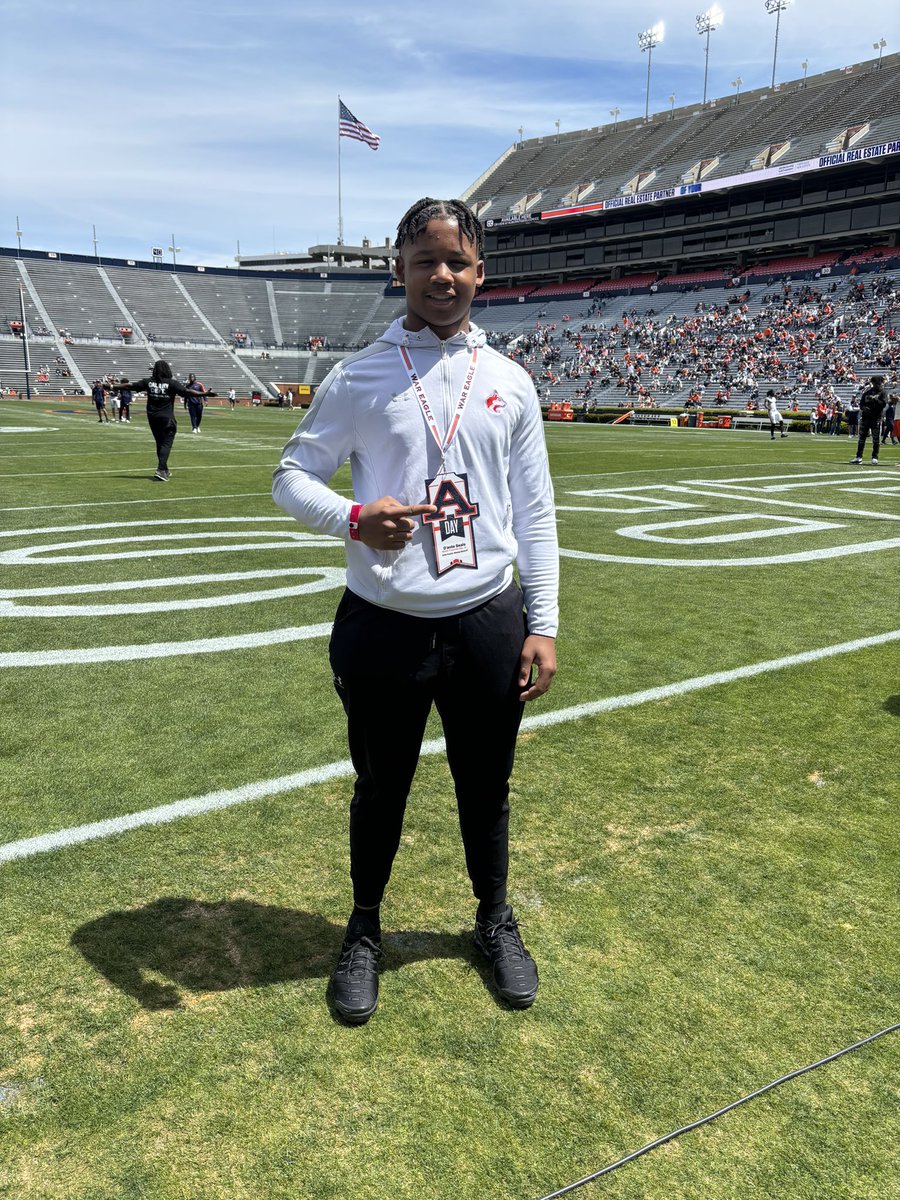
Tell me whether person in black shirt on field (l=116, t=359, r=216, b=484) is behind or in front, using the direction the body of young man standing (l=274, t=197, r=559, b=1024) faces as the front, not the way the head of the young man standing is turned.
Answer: behind

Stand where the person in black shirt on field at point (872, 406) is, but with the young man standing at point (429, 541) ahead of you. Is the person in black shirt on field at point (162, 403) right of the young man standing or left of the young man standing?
right

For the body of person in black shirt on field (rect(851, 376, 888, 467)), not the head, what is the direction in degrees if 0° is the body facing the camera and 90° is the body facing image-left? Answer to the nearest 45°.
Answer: approximately 45°

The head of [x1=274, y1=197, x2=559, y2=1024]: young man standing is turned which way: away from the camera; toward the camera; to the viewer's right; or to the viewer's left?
toward the camera

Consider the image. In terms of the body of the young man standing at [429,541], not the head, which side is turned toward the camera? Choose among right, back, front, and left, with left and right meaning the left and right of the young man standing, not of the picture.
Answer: front
